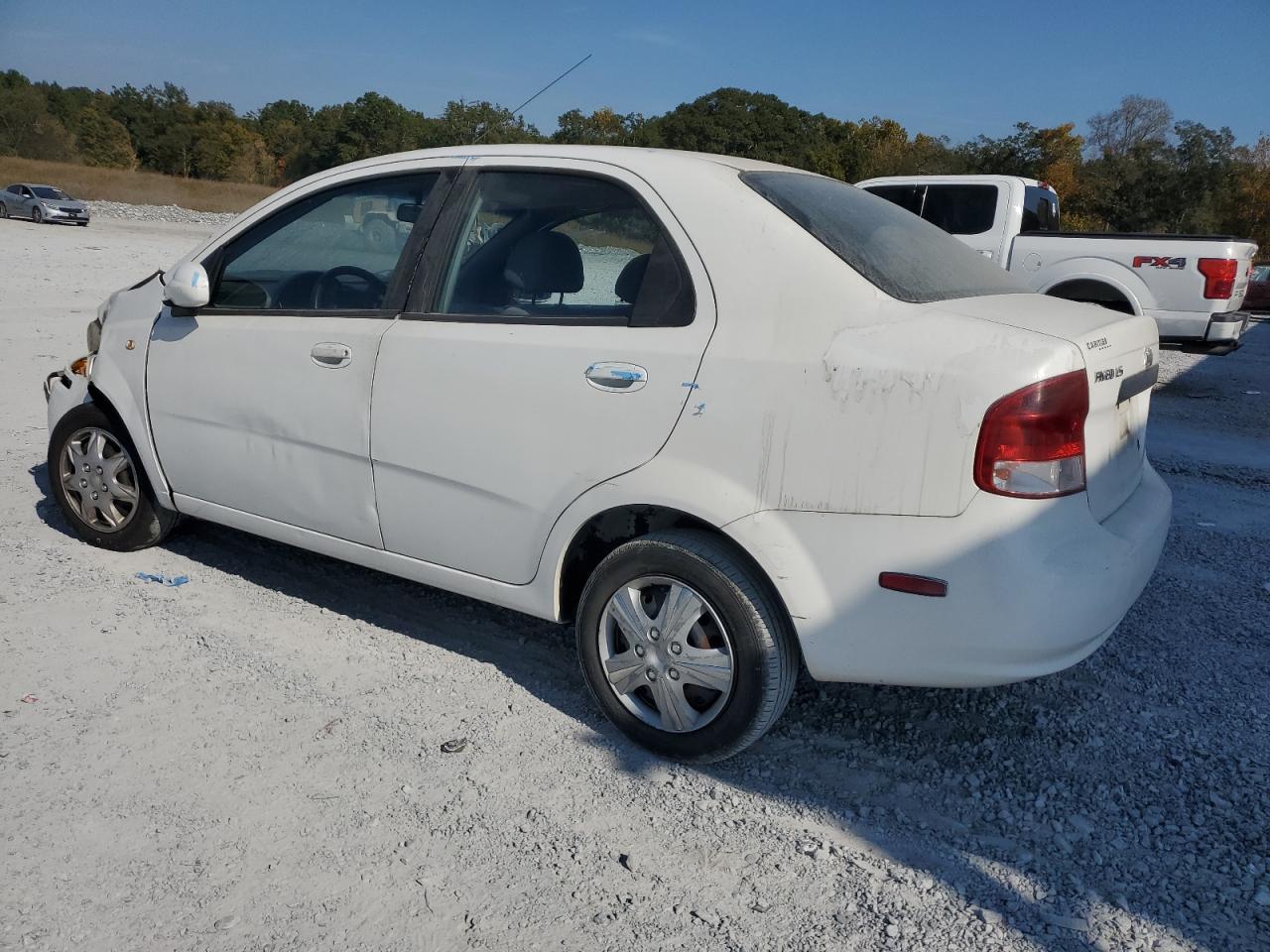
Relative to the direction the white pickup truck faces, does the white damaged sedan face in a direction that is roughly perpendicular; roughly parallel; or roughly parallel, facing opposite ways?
roughly parallel

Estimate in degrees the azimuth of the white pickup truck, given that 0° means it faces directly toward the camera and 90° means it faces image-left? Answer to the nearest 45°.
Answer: approximately 90°

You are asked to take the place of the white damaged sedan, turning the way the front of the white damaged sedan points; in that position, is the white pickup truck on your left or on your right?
on your right

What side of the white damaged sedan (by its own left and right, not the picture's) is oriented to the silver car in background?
front

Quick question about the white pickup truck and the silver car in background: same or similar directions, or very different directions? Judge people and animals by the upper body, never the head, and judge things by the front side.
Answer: very different directions

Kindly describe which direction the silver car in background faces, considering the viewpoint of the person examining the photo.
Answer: facing the viewer and to the right of the viewer

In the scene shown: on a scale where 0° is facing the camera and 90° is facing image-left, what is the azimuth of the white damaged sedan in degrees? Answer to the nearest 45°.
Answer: approximately 135°

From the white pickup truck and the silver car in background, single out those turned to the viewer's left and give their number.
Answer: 1
